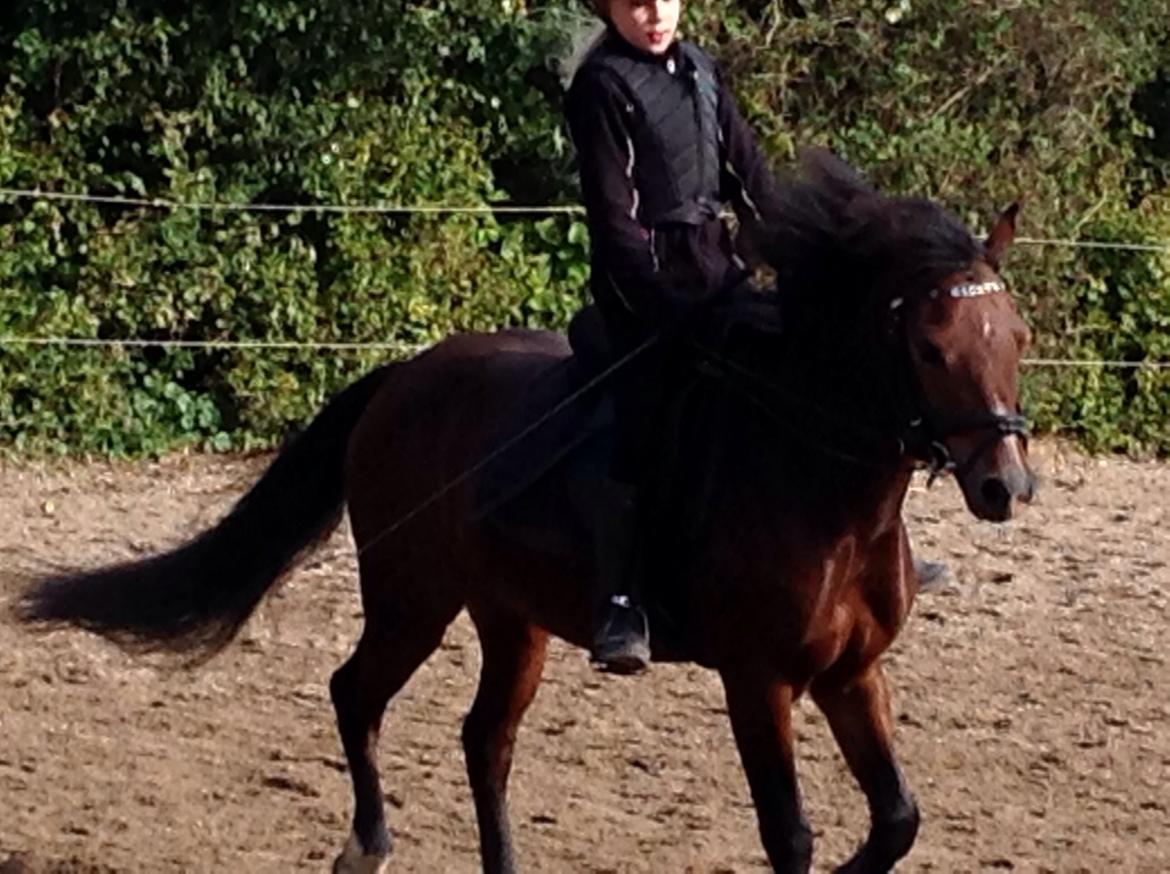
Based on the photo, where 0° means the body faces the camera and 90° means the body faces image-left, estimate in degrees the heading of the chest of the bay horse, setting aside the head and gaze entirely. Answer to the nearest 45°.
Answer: approximately 315°
